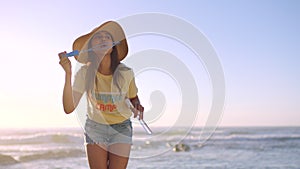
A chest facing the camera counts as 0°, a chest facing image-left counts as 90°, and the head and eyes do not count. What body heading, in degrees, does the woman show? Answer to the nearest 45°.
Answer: approximately 0°
